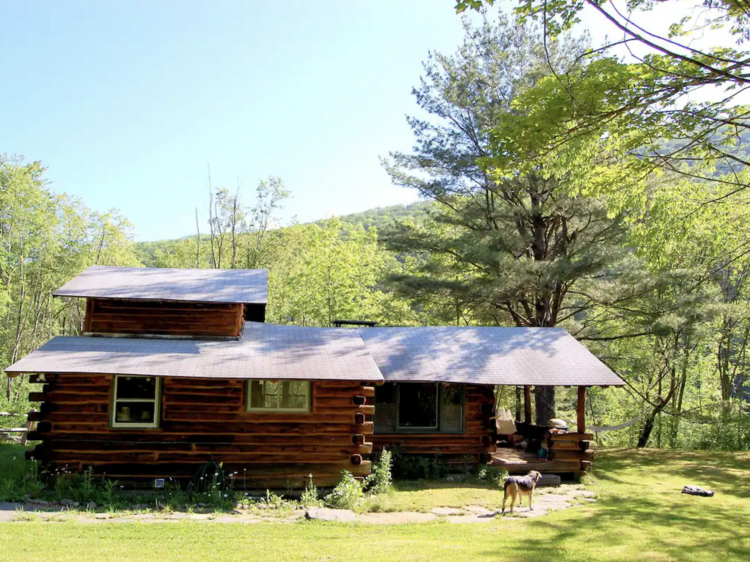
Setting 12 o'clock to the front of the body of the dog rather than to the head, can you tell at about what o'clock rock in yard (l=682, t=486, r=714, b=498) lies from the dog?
The rock in yard is roughly at 12 o'clock from the dog.

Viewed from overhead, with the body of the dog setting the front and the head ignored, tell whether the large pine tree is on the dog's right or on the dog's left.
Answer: on the dog's left

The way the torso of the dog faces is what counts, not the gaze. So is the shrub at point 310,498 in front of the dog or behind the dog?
behind

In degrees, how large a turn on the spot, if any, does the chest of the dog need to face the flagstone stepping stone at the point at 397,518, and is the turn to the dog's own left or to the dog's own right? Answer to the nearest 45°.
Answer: approximately 180°

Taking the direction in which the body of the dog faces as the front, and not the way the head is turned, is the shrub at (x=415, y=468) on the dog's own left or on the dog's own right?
on the dog's own left

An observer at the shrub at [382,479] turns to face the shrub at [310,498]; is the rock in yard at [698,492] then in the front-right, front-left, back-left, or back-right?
back-left

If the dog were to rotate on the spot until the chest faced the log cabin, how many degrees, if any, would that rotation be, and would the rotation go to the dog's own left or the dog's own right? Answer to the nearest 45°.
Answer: approximately 135° to the dog's own left

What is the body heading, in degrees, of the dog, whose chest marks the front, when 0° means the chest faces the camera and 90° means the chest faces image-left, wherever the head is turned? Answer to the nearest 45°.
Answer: approximately 225°

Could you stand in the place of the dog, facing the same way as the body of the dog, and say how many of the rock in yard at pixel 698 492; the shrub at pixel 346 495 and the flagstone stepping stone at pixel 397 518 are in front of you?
1
